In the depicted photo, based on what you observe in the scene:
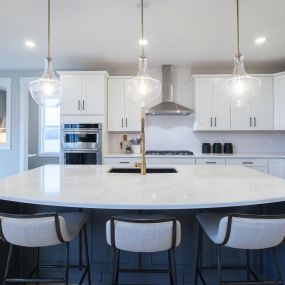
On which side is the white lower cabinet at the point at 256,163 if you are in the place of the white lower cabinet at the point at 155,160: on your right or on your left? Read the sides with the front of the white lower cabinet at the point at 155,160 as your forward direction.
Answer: on your left

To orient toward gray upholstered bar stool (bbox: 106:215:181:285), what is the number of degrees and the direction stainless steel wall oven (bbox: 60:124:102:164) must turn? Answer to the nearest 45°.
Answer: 0° — it already faces it

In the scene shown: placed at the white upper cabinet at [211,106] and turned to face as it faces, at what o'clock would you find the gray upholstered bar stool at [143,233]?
The gray upholstered bar stool is roughly at 12 o'clock from the white upper cabinet.

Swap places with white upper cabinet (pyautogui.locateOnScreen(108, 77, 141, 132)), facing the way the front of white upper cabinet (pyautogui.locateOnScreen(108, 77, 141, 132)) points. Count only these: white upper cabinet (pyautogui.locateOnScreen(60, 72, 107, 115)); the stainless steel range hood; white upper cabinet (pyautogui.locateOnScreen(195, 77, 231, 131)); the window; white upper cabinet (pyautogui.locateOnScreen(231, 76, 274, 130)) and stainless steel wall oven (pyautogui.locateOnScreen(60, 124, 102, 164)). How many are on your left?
3

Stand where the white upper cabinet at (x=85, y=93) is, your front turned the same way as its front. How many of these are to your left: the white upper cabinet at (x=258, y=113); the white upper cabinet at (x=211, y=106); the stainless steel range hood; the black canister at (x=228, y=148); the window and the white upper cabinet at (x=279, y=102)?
5

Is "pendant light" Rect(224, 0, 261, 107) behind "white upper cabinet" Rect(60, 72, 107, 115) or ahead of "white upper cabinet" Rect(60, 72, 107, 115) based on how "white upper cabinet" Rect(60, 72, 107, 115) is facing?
ahead

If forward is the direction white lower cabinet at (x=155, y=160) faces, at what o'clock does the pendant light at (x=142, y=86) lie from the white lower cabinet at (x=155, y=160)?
The pendant light is roughly at 12 o'clock from the white lower cabinet.

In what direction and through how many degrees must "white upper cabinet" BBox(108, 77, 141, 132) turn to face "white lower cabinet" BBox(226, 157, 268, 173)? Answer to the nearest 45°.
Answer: approximately 90° to its left

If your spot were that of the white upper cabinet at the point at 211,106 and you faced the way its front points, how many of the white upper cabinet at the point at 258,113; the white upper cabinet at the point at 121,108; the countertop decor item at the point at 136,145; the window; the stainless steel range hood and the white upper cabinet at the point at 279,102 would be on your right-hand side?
4

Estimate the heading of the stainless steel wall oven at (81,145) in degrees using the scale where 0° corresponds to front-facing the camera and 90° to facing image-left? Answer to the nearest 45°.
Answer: approximately 0°
